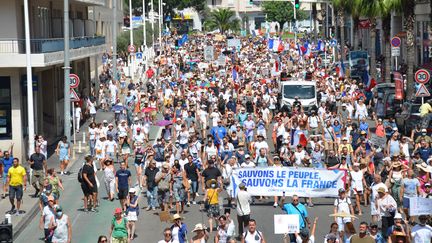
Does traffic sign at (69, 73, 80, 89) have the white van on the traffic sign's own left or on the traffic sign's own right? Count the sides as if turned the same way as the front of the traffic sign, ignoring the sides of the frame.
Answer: on the traffic sign's own left

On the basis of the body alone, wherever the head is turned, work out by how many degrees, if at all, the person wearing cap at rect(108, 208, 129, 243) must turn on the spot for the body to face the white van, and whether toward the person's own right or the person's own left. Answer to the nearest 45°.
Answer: approximately 180°

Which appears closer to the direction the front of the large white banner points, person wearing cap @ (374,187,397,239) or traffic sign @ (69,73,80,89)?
the person wearing cap

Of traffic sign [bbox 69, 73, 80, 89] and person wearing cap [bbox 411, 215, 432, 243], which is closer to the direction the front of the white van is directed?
the person wearing cap

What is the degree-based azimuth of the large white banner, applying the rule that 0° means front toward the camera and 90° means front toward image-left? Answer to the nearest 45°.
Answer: approximately 0°

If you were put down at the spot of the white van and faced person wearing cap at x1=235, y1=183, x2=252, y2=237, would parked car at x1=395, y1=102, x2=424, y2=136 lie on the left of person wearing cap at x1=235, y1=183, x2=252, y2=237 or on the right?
left

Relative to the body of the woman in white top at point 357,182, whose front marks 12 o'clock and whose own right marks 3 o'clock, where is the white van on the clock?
The white van is roughly at 6 o'clock from the woman in white top.

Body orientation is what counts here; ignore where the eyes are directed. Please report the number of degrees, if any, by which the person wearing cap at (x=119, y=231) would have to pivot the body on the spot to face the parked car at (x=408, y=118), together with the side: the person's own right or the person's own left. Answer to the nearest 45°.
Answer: approximately 135° to the person's own left

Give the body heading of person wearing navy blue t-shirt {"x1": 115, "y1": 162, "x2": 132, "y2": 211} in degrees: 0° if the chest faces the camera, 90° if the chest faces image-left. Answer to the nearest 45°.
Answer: approximately 0°

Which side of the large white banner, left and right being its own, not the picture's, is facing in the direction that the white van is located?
back
